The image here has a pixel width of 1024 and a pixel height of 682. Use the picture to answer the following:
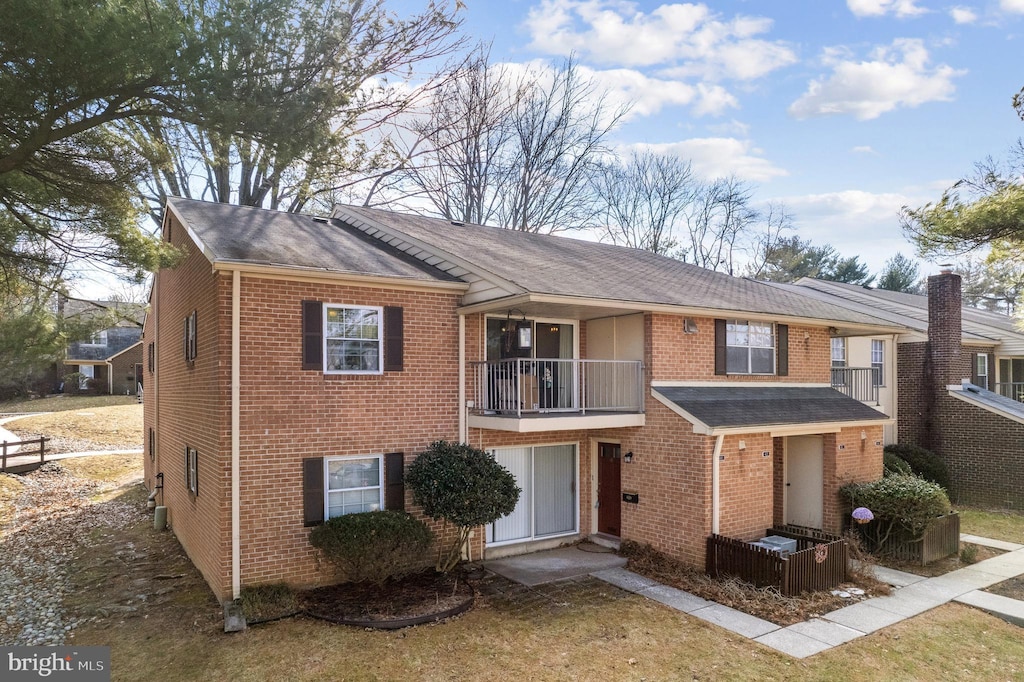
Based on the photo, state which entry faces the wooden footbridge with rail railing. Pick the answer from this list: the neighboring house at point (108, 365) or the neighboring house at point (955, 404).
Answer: the neighboring house at point (108, 365)

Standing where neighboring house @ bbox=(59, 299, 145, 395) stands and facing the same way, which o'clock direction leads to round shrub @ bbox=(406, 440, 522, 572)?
The round shrub is roughly at 12 o'clock from the neighboring house.

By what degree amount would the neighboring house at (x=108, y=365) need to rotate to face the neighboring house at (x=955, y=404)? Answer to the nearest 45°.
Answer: approximately 45° to its left

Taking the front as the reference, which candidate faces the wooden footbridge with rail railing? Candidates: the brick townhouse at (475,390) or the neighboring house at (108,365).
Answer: the neighboring house

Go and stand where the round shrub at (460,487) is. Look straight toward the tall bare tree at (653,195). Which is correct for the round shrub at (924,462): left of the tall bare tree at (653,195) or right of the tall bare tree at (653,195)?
right

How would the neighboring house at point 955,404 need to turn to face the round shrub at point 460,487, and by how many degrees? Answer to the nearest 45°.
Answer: approximately 90° to its right

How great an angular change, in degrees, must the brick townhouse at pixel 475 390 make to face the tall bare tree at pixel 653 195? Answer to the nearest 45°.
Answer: approximately 135° to its left

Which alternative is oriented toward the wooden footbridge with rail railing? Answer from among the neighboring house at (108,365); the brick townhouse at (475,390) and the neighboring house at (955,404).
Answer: the neighboring house at (108,365)

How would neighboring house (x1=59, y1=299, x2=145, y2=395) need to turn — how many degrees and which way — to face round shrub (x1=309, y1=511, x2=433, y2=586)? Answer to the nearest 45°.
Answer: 0° — it already faces it

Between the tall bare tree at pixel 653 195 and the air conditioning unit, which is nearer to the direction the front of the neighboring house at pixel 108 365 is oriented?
the air conditioning unit
